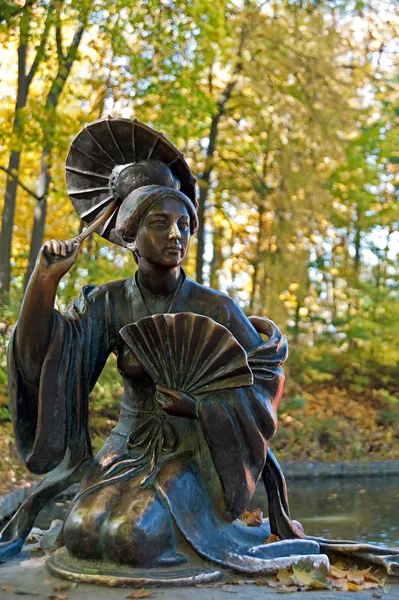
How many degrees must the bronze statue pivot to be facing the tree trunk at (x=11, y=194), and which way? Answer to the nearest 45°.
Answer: approximately 180°

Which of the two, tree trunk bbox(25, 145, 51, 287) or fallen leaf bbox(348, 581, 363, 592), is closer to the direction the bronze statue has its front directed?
the fallen leaf

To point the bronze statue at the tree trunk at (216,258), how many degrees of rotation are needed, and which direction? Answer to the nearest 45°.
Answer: approximately 180°

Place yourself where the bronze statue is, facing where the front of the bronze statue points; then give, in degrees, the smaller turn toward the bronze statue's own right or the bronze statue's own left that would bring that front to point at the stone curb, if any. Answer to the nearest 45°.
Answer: approximately 180°

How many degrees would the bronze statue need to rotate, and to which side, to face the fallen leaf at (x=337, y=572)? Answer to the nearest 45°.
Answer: approximately 90° to its left

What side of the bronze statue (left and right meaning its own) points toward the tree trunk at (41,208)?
back

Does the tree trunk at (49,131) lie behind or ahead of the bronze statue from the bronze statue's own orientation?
behind

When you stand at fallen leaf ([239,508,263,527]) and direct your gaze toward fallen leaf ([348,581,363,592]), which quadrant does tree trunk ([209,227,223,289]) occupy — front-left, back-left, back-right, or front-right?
back-left

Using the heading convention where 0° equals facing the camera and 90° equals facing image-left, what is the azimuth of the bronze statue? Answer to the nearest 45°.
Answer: approximately 0°
